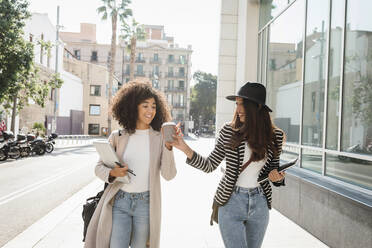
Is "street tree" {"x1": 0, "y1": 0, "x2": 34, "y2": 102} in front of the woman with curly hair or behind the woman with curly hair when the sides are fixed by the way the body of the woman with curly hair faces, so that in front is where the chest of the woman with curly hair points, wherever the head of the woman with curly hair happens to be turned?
behind

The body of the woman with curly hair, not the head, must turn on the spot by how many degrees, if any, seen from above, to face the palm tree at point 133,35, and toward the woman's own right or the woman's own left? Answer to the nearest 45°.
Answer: approximately 180°

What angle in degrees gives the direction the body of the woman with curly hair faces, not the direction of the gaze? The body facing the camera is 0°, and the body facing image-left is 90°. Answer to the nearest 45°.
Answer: approximately 0°

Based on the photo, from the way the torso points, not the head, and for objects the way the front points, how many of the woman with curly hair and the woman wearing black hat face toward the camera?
2

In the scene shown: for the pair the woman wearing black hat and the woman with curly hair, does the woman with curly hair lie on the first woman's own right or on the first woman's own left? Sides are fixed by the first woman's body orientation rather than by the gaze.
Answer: on the first woman's own right

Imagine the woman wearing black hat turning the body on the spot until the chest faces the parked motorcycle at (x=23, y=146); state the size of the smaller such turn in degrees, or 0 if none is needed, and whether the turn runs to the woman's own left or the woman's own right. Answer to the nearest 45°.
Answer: approximately 135° to the woman's own right

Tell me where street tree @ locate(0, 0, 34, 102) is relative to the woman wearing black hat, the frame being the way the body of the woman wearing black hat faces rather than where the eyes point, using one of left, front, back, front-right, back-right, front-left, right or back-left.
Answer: back-right
